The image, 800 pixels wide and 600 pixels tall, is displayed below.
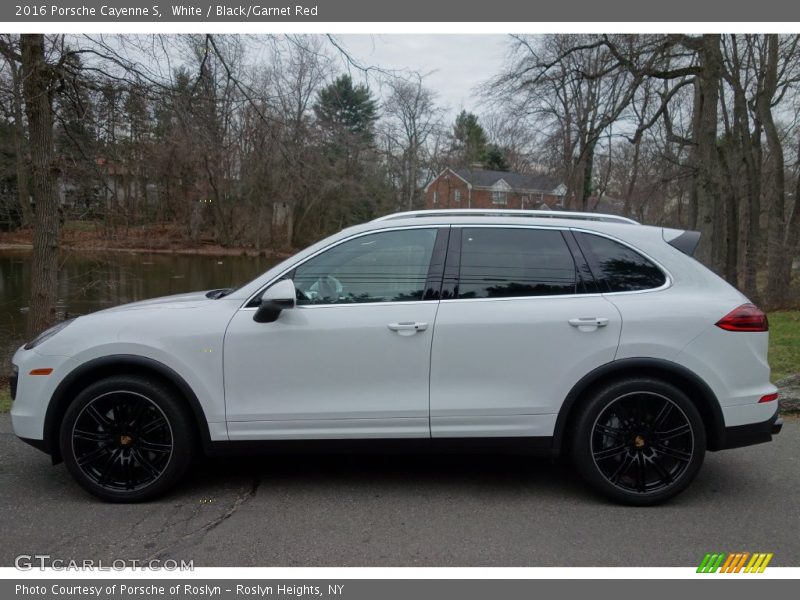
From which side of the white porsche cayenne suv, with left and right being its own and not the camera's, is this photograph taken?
left
